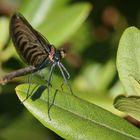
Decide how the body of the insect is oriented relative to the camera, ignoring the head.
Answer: to the viewer's right

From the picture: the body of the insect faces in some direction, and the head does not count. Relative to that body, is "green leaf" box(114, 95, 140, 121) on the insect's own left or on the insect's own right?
on the insect's own left

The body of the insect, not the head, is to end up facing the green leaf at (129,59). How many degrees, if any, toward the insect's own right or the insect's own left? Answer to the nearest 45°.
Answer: approximately 45° to the insect's own right

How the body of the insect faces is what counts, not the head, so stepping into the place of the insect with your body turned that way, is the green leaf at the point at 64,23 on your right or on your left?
on your left
